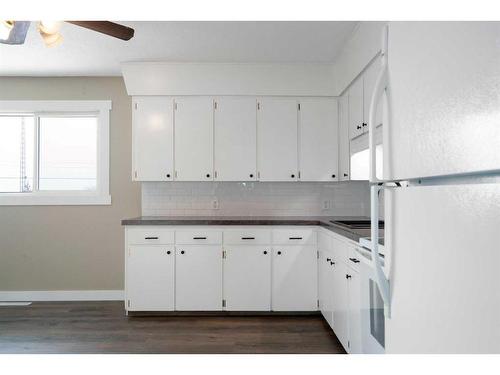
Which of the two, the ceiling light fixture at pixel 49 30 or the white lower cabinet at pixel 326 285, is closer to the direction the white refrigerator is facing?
the ceiling light fixture

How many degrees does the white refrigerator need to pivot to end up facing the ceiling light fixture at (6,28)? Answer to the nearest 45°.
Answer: approximately 45° to its right

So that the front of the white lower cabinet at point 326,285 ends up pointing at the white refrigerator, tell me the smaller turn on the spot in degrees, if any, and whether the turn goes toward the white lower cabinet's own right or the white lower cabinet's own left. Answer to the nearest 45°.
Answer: approximately 90° to the white lower cabinet's own left

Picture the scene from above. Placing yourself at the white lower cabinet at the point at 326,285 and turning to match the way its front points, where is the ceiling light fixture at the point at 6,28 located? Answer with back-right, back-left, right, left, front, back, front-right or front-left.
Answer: front-left

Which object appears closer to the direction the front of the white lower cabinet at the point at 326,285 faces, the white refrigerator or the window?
the window

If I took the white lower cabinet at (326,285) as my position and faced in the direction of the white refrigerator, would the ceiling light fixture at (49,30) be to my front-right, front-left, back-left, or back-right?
front-right

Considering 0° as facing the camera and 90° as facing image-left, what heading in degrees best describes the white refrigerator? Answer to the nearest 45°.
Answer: approximately 45°

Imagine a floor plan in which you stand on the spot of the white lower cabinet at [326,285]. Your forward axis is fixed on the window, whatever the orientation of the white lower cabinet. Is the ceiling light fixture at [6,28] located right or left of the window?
left

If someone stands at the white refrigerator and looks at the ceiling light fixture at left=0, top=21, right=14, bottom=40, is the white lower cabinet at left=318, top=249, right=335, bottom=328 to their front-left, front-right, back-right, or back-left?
front-right

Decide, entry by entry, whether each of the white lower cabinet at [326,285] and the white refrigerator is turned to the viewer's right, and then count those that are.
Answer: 0

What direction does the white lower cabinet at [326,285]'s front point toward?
to the viewer's left

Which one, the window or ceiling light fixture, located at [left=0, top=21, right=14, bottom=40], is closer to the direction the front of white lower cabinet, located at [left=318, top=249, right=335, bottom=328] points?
the window
